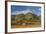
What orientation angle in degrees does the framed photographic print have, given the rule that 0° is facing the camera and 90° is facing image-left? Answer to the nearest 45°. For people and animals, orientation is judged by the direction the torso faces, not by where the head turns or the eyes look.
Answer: approximately 315°
